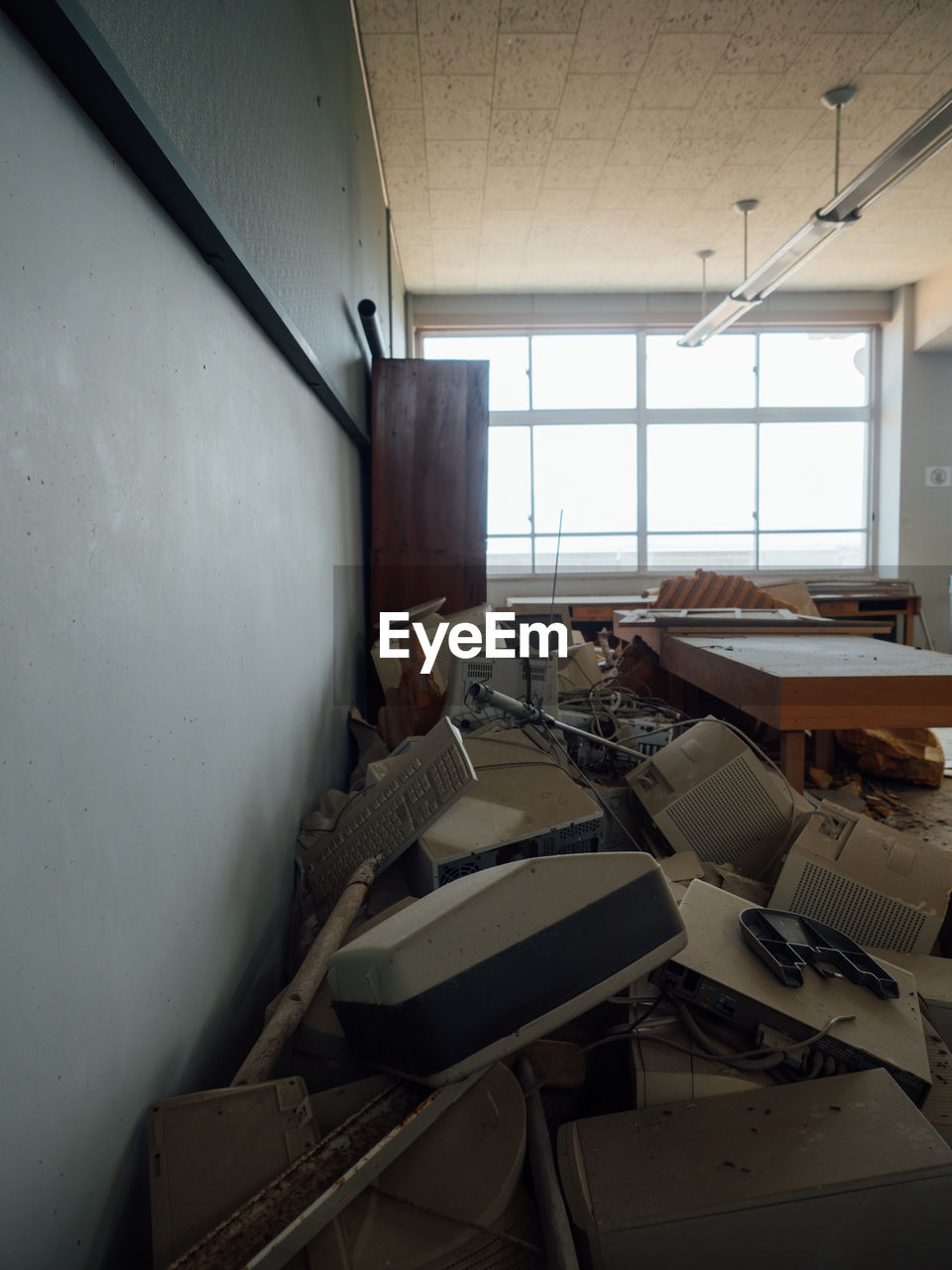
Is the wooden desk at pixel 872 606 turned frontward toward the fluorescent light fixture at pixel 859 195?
yes

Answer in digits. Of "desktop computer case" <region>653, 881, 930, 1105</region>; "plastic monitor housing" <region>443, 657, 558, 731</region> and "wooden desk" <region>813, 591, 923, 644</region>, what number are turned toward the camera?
1

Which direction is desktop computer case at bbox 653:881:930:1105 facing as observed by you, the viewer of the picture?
facing away from the viewer and to the right of the viewer

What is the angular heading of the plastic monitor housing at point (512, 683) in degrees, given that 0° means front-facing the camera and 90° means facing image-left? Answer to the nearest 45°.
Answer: approximately 180°

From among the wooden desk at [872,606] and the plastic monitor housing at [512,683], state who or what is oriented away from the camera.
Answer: the plastic monitor housing

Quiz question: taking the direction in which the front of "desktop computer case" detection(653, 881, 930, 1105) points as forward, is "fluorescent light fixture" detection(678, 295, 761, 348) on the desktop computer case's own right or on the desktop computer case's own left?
on the desktop computer case's own left

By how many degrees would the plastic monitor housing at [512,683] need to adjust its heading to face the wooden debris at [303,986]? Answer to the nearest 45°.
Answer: approximately 180°

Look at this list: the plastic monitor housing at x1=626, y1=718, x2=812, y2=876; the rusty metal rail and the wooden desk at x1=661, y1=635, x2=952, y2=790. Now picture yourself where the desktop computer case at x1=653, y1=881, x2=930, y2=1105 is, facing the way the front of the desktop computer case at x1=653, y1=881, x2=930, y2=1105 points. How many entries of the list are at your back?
1

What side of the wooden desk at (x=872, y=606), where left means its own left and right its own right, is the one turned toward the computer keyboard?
front

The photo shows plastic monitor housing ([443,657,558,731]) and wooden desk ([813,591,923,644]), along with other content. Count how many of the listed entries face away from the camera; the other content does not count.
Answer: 1

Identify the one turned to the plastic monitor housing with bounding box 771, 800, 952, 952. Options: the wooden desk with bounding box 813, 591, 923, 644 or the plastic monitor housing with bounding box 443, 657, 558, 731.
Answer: the wooden desk

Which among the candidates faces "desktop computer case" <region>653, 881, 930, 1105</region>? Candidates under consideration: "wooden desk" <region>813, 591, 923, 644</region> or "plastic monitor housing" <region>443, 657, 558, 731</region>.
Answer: the wooden desk

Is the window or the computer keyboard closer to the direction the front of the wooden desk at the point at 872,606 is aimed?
the computer keyboard

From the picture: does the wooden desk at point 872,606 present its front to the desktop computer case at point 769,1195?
yes

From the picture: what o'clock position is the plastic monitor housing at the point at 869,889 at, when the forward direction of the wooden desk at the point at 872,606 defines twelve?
The plastic monitor housing is roughly at 12 o'clock from the wooden desk.

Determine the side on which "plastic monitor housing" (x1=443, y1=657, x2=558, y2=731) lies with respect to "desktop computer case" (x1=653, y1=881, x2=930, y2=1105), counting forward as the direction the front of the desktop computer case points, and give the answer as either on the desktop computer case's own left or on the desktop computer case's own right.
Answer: on the desktop computer case's own left

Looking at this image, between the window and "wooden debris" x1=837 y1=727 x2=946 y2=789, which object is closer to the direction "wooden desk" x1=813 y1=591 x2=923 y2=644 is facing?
the wooden debris

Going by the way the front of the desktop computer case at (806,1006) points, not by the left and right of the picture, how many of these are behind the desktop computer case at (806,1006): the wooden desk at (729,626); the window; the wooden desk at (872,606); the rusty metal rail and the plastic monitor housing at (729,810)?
1

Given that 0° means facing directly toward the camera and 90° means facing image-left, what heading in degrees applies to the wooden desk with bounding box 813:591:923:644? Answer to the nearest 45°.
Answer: approximately 0°
